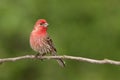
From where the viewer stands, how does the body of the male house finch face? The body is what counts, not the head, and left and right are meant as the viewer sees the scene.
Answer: facing the viewer and to the left of the viewer
